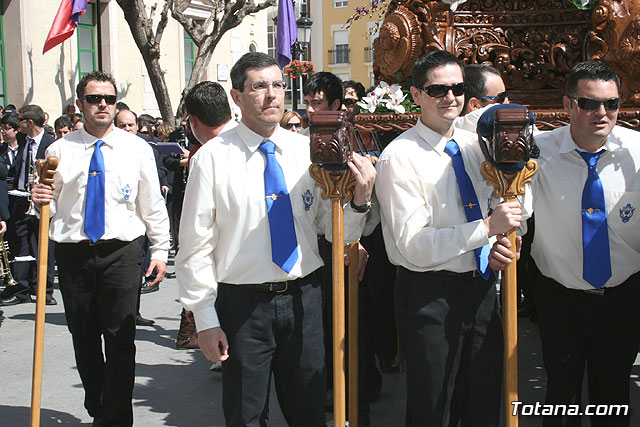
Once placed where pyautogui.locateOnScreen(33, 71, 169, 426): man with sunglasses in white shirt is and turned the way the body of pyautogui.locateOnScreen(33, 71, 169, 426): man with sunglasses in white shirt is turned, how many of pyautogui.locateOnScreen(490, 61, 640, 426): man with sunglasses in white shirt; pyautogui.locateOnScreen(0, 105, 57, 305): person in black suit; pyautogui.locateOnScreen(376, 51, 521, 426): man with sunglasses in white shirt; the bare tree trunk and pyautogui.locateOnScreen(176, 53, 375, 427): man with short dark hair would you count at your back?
2

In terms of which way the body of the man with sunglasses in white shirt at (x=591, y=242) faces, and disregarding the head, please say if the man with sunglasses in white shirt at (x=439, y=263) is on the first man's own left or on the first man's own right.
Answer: on the first man's own right

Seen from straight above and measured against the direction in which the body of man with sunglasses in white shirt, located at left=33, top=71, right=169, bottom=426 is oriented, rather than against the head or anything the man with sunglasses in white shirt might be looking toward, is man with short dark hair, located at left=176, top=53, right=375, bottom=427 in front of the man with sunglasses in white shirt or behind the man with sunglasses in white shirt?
in front

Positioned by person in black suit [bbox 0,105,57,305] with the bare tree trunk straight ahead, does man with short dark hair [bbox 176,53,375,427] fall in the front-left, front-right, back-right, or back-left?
back-right

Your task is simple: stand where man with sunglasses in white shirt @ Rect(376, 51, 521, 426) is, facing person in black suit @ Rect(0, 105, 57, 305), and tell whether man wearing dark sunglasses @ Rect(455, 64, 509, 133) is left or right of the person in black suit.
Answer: right
